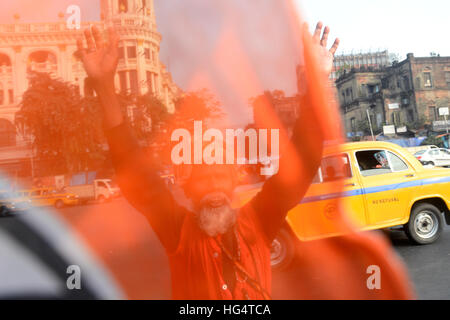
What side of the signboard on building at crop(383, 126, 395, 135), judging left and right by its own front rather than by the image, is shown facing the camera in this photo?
front

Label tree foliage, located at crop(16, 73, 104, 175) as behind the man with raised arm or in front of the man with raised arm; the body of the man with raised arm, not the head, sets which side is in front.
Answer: behind

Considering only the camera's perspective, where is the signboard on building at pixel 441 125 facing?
facing the viewer

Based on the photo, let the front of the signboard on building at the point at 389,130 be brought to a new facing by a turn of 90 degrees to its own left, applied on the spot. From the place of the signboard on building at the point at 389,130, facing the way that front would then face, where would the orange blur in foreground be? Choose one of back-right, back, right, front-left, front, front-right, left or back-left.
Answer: right

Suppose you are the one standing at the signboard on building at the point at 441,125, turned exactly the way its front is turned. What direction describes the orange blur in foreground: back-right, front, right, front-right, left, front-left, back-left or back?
front

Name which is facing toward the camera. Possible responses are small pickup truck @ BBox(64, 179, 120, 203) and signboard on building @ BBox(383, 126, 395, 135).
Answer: the signboard on building

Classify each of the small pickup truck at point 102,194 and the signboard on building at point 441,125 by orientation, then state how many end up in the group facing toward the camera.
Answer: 1
